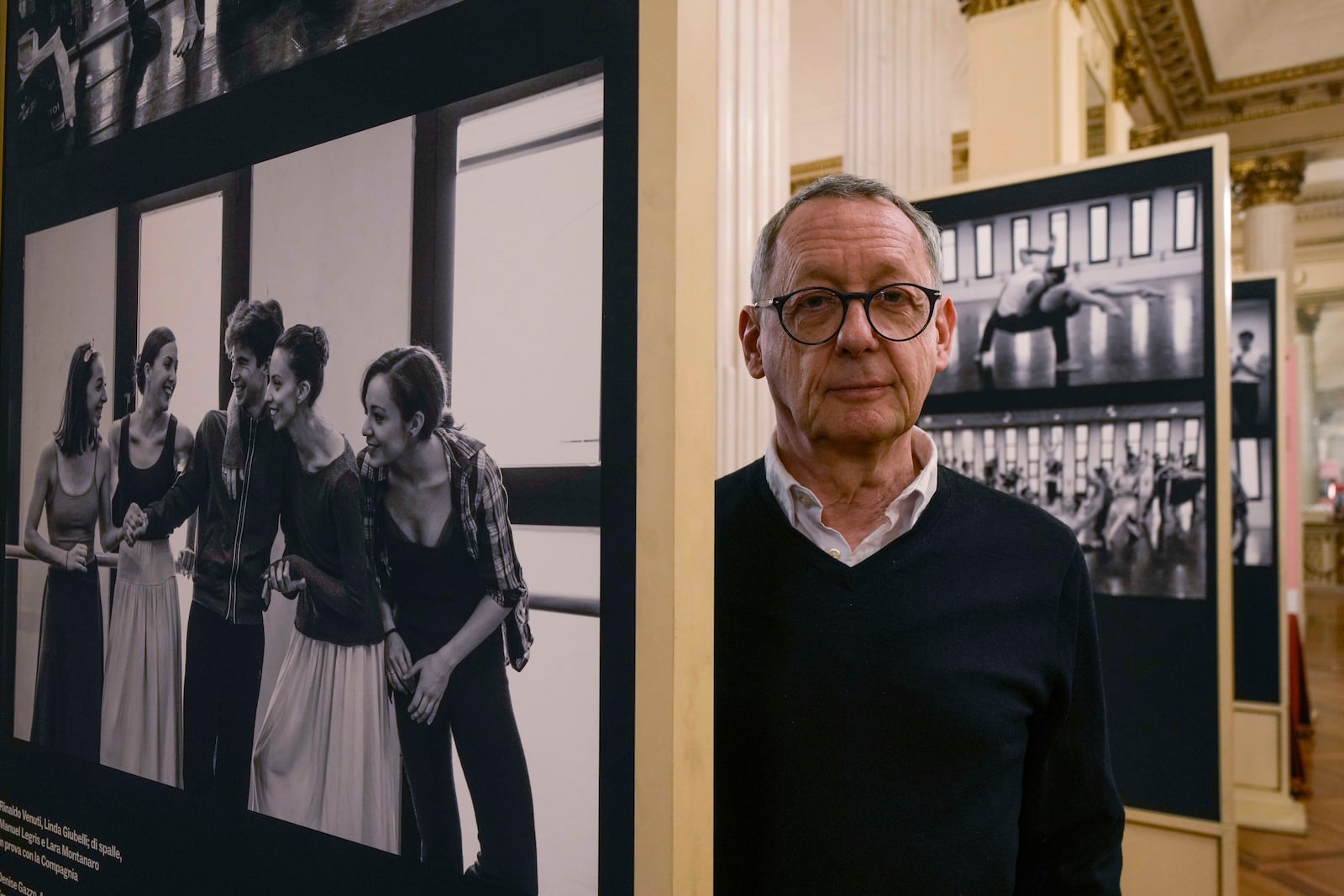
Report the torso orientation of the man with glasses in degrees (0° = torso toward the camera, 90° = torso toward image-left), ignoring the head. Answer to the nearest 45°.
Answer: approximately 0°

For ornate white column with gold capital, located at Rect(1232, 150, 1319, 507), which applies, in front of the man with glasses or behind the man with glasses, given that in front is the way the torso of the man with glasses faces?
behind
